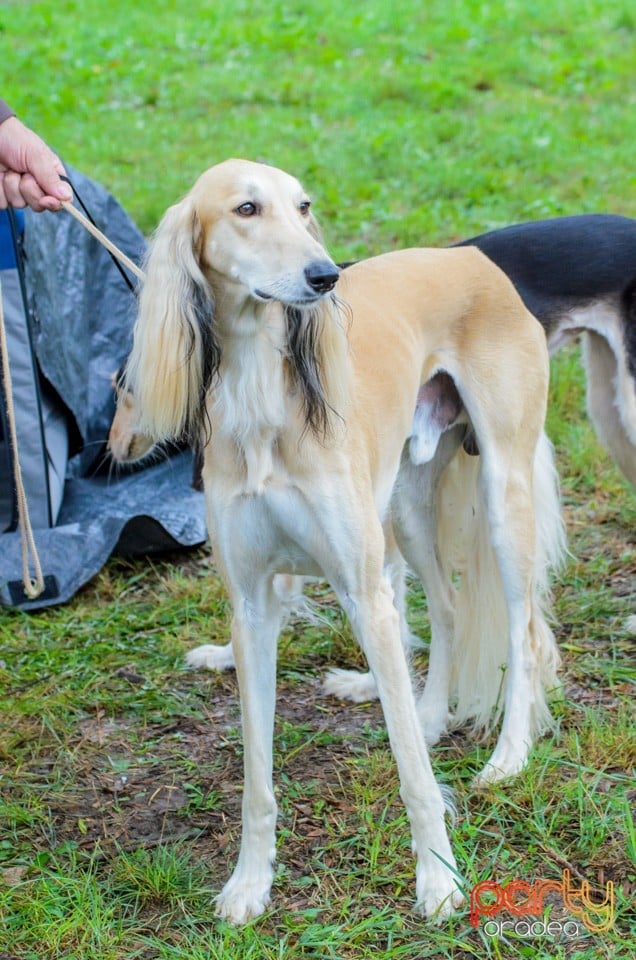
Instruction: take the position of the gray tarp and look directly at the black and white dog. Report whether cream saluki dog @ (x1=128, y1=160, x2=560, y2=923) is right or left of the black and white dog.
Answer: right

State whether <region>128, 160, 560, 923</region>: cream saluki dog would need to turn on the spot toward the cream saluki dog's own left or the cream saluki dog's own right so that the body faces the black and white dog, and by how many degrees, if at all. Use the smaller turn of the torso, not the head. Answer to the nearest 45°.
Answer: approximately 180°

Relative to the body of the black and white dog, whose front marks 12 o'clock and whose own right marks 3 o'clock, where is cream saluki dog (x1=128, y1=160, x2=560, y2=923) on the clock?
The cream saluki dog is roughly at 10 o'clock from the black and white dog.

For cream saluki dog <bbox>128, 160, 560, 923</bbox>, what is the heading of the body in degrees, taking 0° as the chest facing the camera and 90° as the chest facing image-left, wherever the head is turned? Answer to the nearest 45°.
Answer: approximately 45°

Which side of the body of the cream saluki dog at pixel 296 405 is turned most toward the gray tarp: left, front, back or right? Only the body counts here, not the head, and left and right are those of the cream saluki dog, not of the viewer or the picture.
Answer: right

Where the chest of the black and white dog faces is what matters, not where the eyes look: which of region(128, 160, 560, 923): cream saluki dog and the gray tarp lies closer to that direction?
the gray tarp

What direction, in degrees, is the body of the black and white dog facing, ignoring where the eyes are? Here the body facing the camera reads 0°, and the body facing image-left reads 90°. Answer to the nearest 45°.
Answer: approximately 90°
